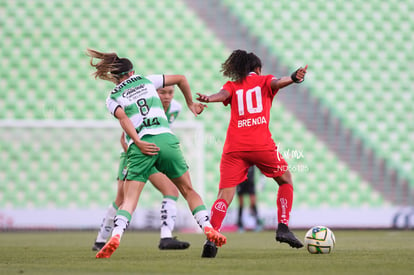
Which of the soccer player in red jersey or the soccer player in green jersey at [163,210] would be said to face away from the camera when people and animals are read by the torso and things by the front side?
the soccer player in red jersey

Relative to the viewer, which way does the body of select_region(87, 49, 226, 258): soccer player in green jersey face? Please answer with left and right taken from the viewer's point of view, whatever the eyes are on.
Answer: facing away from the viewer

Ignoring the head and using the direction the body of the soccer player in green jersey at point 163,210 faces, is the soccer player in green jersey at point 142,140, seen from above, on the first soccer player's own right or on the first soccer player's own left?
on the first soccer player's own right

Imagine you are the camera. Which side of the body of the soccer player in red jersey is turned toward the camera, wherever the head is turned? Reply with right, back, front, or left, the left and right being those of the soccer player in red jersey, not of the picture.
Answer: back

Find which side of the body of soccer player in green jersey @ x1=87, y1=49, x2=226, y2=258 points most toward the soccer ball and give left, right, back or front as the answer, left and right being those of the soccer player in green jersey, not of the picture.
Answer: right

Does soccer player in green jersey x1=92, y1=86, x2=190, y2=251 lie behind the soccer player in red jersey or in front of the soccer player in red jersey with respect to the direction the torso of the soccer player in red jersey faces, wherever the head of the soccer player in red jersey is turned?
in front
